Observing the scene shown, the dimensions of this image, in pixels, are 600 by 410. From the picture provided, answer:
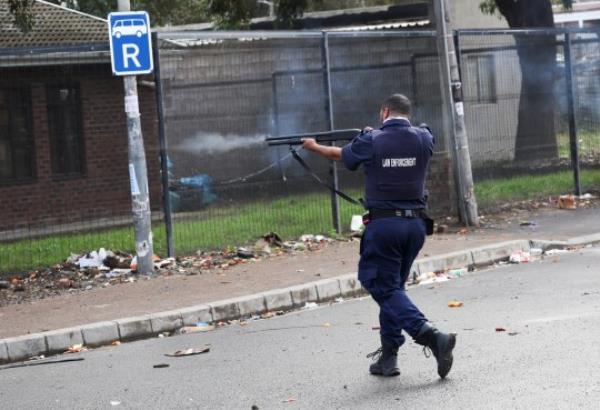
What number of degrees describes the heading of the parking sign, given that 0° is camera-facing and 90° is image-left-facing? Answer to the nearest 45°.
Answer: approximately 0°

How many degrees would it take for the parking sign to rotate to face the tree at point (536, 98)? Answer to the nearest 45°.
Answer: approximately 135° to its left

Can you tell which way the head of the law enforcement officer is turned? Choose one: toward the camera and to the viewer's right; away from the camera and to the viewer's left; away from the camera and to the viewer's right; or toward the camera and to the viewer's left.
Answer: away from the camera and to the viewer's left

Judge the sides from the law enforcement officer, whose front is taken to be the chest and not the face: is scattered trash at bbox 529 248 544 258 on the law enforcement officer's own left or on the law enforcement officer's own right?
on the law enforcement officer's own right

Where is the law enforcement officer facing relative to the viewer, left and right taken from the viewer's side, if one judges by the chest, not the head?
facing away from the viewer and to the left of the viewer

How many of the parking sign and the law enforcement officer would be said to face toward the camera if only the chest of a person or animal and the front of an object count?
1

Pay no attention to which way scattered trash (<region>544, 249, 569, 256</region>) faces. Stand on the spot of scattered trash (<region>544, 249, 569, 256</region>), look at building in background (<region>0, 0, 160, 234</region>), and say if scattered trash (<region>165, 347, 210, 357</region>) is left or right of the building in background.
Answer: left
